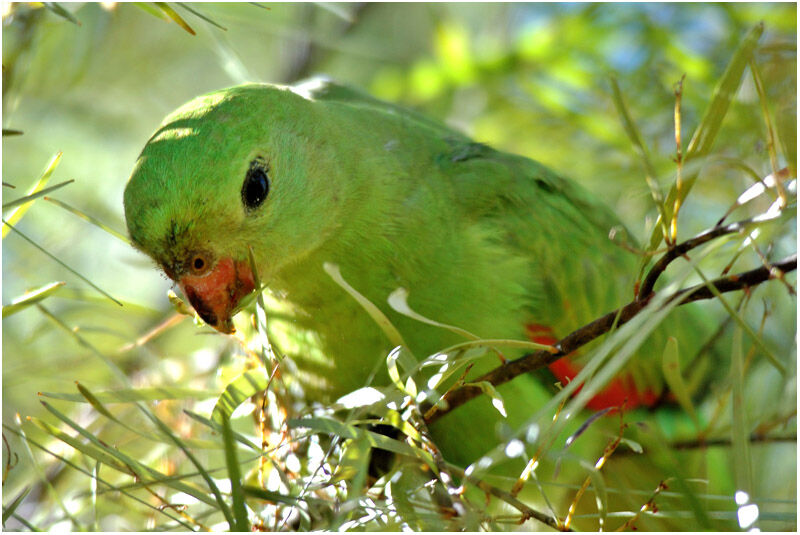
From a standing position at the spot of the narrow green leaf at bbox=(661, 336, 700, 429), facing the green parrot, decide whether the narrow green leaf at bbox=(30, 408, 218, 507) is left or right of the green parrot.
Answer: left

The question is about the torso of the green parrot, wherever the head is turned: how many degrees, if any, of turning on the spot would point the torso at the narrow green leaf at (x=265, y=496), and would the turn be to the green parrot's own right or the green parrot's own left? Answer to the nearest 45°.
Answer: approximately 45° to the green parrot's own left

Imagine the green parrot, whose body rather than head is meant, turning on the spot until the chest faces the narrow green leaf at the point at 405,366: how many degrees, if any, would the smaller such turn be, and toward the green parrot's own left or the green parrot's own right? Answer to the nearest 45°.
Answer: approximately 45° to the green parrot's own left

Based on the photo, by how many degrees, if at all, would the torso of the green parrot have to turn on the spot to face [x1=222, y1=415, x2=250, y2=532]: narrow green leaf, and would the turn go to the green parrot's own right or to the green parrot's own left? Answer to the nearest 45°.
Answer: approximately 45° to the green parrot's own left

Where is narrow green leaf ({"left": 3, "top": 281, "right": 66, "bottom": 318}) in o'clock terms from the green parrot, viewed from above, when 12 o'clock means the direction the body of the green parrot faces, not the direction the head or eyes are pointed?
The narrow green leaf is roughly at 12 o'clock from the green parrot.

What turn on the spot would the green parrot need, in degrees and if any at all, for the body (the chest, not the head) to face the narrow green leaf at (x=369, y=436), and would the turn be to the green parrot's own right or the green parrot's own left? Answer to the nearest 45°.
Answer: approximately 45° to the green parrot's own left

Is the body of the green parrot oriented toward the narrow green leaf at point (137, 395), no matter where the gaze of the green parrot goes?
yes

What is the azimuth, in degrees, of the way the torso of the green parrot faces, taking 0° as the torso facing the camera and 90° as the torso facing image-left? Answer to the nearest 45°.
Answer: approximately 45°

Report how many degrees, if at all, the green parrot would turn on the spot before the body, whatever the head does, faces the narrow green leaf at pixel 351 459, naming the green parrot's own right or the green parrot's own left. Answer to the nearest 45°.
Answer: approximately 45° to the green parrot's own left
